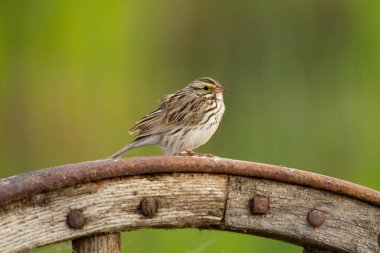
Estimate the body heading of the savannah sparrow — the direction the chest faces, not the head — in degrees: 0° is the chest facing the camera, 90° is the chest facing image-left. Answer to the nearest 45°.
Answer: approximately 270°
